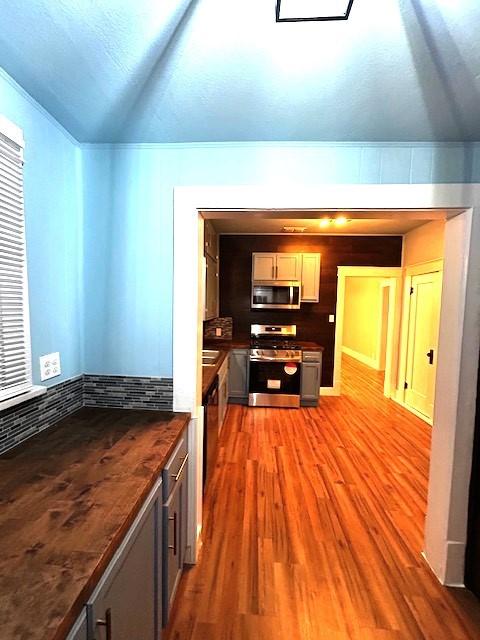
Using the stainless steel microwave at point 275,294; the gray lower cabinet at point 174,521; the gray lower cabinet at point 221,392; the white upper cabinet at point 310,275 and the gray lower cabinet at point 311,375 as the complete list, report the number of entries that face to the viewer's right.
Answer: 2

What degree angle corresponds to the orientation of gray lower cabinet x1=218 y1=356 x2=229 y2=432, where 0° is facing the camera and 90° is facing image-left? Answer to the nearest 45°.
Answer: approximately 270°

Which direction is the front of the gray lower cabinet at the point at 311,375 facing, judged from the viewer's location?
facing the viewer

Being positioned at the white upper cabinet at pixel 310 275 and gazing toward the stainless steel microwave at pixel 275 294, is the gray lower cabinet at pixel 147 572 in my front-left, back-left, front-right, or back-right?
front-left

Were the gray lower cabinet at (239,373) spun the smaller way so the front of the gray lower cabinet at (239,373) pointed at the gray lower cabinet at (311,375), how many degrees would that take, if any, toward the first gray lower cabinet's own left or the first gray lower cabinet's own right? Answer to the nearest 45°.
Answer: approximately 90° to the first gray lower cabinet's own left

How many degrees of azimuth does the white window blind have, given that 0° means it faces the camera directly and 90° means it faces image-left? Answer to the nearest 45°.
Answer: approximately 315°

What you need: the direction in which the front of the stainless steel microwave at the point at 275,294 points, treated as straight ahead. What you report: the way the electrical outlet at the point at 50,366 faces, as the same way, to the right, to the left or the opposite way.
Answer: to the left

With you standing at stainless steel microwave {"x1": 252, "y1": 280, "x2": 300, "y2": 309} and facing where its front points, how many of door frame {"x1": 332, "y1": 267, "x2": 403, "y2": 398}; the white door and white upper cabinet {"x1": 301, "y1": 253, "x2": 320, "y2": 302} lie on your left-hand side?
3

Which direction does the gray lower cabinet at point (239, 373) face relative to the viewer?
toward the camera

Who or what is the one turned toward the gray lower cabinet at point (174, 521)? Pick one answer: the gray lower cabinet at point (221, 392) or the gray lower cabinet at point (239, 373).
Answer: the gray lower cabinet at point (239, 373)

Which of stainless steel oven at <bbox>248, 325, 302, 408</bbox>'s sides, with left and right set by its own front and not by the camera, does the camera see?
front

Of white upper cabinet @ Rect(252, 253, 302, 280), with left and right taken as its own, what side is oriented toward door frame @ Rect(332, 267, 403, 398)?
left

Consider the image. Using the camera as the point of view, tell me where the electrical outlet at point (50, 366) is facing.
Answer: facing the viewer and to the right of the viewer

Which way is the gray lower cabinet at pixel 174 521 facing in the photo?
to the viewer's right

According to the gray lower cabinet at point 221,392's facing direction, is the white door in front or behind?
in front
